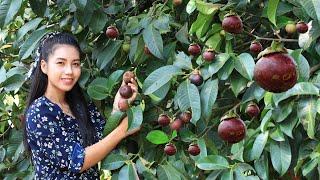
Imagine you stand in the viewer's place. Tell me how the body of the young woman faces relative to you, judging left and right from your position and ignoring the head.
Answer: facing the viewer and to the right of the viewer
